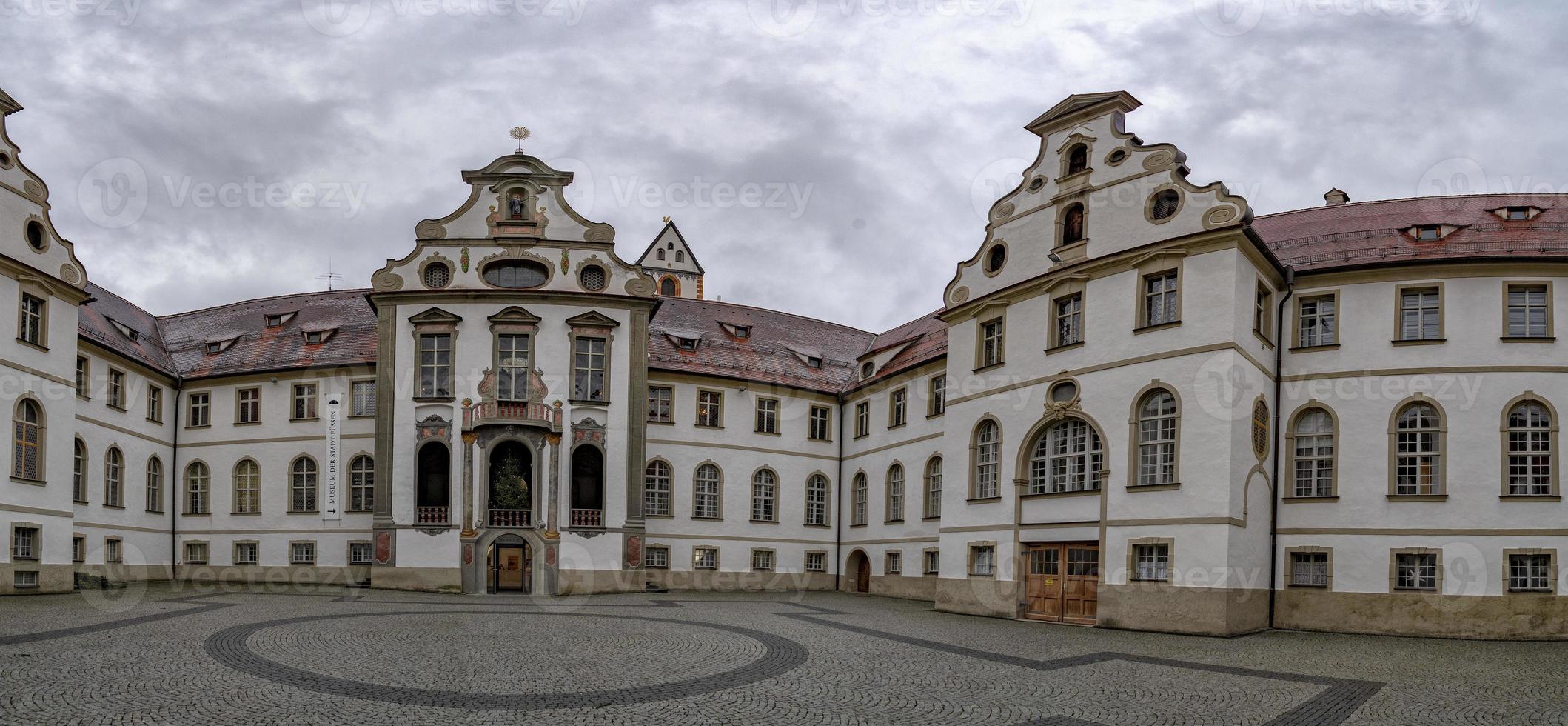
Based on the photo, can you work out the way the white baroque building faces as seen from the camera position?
facing the viewer

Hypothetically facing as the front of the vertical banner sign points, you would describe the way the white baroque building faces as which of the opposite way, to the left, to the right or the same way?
the same way

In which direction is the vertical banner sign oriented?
toward the camera
